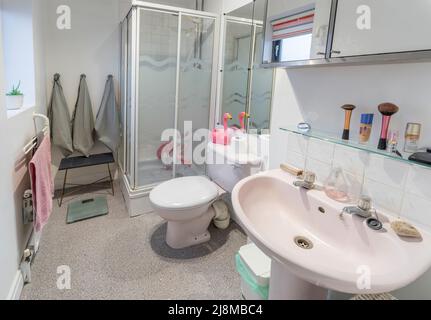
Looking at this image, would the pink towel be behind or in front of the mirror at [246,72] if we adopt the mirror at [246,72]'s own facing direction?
in front

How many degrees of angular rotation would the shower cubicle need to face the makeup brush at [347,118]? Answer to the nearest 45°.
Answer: approximately 45° to its left

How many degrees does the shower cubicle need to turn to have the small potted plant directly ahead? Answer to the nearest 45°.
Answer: approximately 45° to its right

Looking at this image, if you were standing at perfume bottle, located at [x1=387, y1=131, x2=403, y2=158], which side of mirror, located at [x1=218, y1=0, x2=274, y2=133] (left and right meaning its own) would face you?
left

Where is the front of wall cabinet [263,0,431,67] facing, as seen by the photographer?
facing the viewer and to the left of the viewer

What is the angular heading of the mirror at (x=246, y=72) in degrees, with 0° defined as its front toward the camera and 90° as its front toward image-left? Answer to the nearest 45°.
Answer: approximately 45°

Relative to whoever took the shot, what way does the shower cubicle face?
facing the viewer

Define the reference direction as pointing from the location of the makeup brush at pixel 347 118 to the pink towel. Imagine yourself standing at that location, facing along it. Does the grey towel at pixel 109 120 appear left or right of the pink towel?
right
